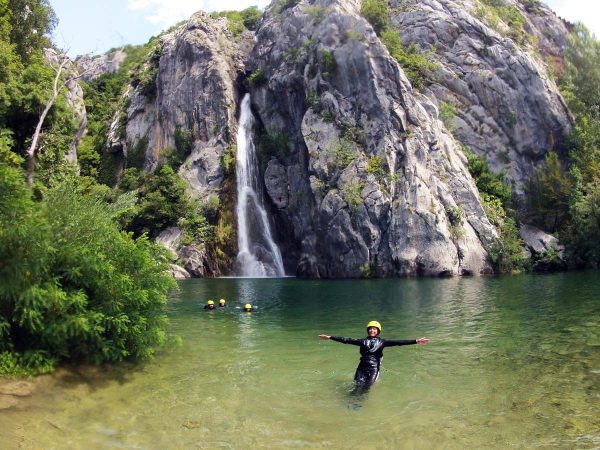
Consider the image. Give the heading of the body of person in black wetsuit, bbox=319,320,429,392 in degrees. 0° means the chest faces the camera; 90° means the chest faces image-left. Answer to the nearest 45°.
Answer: approximately 0°

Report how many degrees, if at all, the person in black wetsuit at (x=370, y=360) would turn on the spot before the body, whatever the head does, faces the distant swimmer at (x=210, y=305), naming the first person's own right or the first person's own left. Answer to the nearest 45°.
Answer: approximately 135° to the first person's own right

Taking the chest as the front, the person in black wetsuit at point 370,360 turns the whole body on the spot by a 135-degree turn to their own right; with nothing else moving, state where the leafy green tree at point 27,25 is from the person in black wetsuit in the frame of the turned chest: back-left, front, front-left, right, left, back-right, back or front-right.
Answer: front

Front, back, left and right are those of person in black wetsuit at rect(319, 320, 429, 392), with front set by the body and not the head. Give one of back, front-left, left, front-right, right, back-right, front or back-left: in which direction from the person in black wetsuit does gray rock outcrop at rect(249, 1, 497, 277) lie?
back

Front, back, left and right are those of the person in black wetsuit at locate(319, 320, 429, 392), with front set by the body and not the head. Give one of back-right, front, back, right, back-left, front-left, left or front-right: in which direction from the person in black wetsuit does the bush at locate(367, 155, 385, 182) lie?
back

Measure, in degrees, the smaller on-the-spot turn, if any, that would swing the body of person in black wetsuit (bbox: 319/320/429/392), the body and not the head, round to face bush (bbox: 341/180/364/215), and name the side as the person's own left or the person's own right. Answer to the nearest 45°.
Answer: approximately 180°
